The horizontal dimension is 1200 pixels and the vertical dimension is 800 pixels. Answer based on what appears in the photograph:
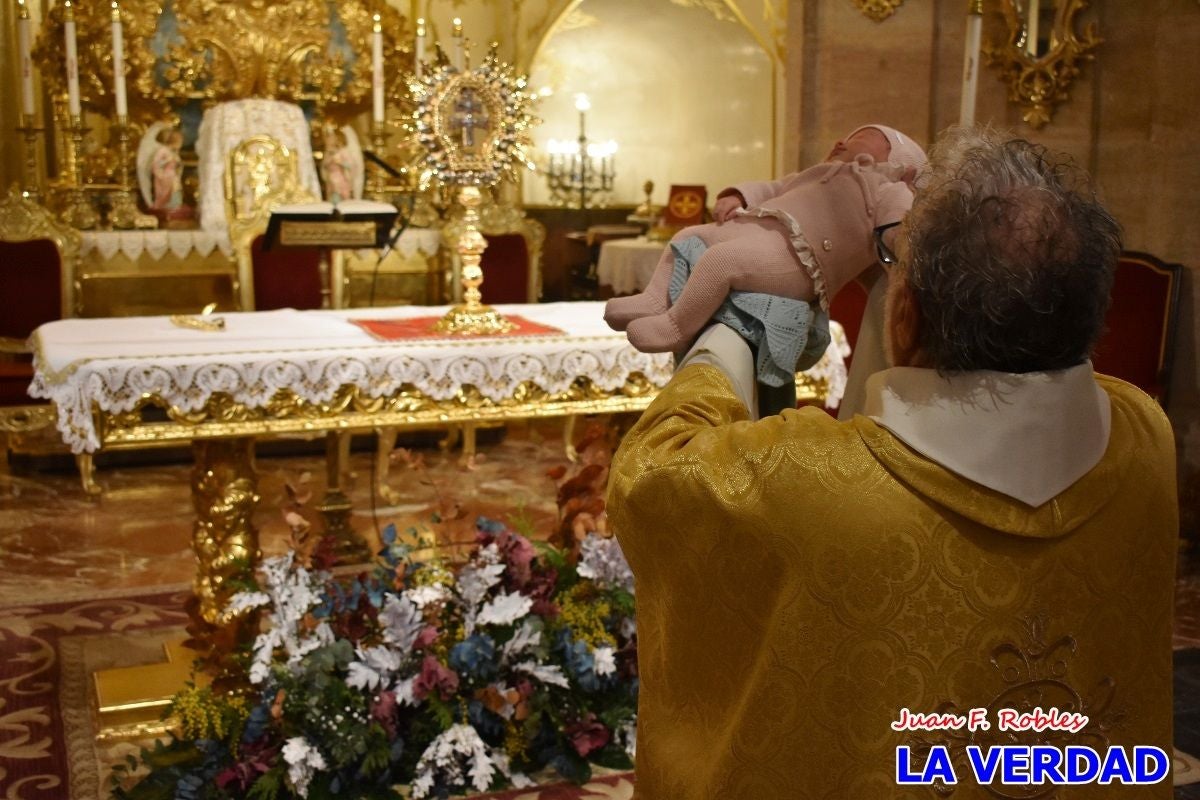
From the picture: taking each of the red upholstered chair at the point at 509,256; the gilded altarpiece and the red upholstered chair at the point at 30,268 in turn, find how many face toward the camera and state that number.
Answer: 3

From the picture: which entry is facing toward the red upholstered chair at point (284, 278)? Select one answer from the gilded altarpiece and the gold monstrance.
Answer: the gilded altarpiece

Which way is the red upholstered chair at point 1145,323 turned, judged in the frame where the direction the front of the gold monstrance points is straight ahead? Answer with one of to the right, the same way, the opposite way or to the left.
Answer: to the right

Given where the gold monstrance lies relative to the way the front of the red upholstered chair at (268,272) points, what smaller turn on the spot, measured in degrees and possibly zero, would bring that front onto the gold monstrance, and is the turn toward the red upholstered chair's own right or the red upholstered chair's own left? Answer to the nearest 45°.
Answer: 0° — it already faces it

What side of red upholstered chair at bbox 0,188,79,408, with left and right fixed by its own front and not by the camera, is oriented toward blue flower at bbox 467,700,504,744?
front

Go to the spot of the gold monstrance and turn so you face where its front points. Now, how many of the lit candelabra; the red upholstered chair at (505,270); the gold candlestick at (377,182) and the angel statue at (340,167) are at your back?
4

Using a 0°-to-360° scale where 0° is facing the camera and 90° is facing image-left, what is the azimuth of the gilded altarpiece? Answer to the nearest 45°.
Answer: approximately 0°

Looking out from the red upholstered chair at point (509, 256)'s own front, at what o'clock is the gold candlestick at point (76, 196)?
The gold candlestick is roughly at 4 o'clock from the red upholstered chair.

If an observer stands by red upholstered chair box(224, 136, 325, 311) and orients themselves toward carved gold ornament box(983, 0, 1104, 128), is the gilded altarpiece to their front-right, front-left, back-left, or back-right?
back-left

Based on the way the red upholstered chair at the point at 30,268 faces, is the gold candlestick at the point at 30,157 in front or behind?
behind
